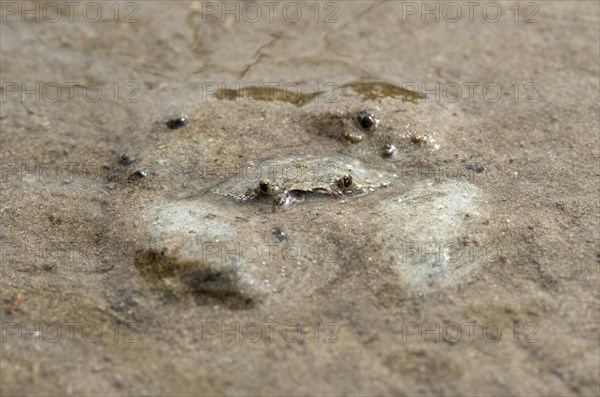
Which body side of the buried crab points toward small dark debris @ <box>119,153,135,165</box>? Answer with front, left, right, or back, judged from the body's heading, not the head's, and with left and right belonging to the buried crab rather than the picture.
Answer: right

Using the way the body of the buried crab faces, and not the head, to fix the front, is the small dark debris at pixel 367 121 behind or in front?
behind

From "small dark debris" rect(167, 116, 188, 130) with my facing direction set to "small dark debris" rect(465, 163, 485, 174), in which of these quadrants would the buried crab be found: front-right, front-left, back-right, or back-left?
front-right

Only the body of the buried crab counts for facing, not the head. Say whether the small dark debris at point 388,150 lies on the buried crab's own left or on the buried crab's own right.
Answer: on the buried crab's own left

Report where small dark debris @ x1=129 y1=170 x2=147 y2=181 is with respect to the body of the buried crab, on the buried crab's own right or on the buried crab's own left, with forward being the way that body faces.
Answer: on the buried crab's own right

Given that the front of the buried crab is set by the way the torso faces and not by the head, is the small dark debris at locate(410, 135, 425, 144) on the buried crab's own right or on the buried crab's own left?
on the buried crab's own left

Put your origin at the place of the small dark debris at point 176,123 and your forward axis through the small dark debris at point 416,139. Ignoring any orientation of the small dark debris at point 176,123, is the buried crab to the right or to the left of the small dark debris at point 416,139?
right

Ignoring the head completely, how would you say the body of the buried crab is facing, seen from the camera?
toward the camera

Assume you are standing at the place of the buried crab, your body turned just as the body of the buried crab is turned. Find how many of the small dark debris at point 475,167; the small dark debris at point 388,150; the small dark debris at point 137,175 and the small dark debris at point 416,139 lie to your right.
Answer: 1
